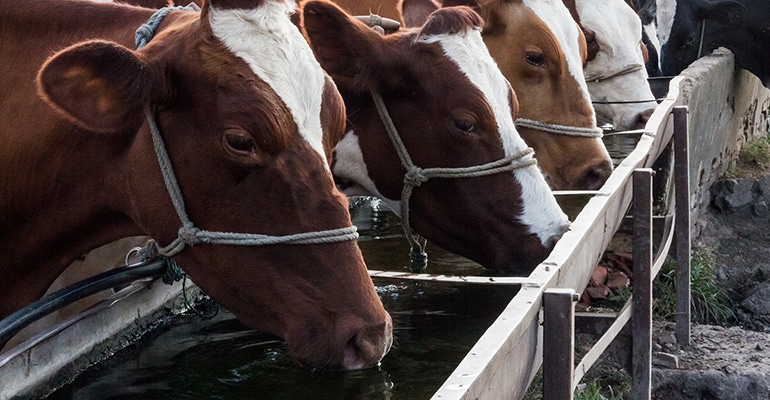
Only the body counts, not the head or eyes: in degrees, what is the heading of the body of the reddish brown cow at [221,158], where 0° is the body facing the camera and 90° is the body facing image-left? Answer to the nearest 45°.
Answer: approximately 315°

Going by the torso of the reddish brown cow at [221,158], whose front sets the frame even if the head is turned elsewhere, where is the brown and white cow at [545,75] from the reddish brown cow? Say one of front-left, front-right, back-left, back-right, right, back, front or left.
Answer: left

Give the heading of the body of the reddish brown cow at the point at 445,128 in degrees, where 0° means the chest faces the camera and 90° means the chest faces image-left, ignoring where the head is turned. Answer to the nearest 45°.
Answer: approximately 315°

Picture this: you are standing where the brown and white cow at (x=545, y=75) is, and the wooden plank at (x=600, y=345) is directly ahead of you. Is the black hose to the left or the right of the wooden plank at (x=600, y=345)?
right

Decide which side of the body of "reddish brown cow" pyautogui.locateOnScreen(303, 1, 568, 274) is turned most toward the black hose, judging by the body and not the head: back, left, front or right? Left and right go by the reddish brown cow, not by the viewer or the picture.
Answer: right

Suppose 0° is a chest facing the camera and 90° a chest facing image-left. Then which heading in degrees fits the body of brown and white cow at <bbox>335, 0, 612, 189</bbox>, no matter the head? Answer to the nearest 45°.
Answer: approximately 315°

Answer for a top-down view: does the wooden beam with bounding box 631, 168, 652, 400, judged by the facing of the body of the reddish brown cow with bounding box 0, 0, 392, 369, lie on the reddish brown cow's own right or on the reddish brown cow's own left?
on the reddish brown cow's own left

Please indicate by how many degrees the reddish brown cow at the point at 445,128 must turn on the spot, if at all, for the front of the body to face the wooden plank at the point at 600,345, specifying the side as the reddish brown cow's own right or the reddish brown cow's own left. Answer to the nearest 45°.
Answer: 0° — it already faces it
